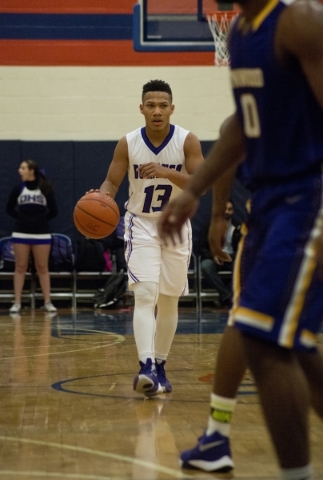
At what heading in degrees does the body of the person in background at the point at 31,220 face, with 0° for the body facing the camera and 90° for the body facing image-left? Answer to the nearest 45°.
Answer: approximately 0°

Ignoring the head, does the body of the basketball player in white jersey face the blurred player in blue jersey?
yes

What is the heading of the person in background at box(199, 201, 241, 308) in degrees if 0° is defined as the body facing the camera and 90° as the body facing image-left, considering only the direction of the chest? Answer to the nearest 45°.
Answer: approximately 45°

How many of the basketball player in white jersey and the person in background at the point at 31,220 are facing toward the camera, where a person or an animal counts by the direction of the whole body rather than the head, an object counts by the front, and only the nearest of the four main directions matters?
2

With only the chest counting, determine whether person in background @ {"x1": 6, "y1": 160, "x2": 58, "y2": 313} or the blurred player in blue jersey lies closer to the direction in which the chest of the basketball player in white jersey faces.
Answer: the blurred player in blue jersey

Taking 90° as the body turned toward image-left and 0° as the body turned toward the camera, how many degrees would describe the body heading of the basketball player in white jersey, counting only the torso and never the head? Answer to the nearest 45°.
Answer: approximately 0°
